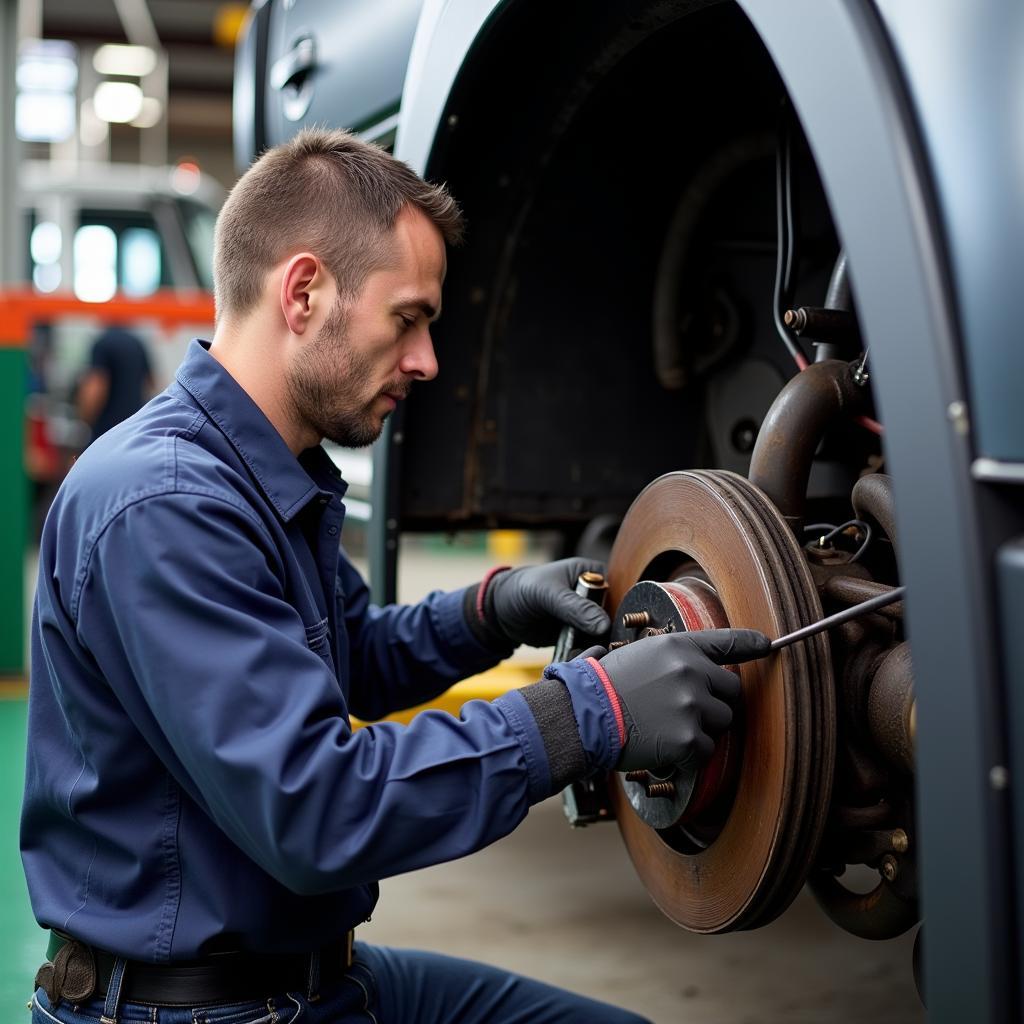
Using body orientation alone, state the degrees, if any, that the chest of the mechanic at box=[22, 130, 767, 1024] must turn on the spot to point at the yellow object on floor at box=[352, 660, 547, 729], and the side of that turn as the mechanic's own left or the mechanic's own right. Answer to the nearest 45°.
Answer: approximately 90° to the mechanic's own left

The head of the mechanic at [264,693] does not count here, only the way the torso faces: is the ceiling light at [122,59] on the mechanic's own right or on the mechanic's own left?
on the mechanic's own left

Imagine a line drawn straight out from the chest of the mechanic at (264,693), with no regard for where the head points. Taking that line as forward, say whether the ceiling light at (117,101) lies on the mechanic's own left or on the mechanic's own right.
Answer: on the mechanic's own left

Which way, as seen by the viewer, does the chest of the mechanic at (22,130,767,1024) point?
to the viewer's right

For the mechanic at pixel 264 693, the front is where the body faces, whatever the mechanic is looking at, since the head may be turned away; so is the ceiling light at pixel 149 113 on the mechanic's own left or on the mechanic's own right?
on the mechanic's own left
